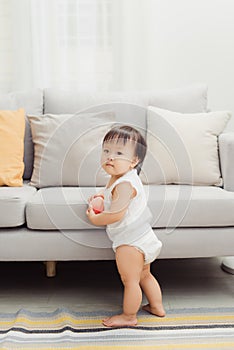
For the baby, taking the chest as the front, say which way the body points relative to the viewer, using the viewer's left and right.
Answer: facing to the left of the viewer

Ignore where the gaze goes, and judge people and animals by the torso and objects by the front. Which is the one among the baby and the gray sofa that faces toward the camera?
the gray sofa

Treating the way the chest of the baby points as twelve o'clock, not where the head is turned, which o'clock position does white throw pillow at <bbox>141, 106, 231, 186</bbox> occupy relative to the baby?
The white throw pillow is roughly at 4 o'clock from the baby.

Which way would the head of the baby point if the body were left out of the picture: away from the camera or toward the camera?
toward the camera

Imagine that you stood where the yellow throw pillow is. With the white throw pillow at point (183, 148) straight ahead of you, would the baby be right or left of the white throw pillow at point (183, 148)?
right

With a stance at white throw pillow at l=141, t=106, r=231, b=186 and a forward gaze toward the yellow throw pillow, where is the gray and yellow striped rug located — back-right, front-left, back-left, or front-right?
front-left

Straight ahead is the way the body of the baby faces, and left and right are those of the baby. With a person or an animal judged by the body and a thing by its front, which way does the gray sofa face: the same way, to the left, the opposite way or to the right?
to the left

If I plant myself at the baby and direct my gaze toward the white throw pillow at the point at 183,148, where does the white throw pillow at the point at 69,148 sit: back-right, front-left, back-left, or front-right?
front-left

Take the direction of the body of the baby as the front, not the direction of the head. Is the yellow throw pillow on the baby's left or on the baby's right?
on the baby's right

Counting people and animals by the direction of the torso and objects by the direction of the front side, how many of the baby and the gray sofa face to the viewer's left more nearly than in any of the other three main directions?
1

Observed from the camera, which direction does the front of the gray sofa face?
facing the viewer
